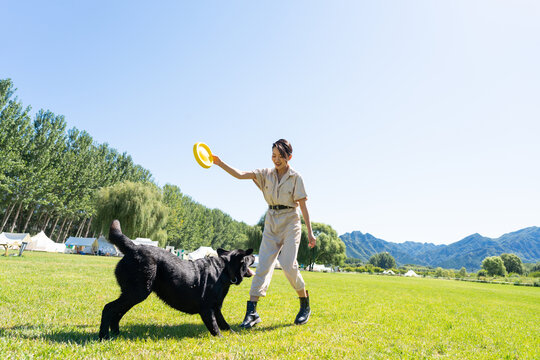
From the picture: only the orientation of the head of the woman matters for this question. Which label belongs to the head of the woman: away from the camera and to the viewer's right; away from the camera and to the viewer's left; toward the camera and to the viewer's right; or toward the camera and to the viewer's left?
toward the camera and to the viewer's left

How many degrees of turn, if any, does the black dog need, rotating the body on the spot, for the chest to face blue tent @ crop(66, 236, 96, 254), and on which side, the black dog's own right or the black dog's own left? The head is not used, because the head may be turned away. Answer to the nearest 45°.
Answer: approximately 90° to the black dog's own left

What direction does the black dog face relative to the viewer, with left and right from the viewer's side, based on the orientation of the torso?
facing to the right of the viewer

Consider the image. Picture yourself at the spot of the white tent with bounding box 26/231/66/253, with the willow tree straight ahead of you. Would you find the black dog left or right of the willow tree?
right

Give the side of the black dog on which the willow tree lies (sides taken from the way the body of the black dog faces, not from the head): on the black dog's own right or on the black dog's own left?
on the black dog's own left

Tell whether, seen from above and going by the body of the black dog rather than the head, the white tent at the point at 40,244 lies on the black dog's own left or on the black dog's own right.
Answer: on the black dog's own left
